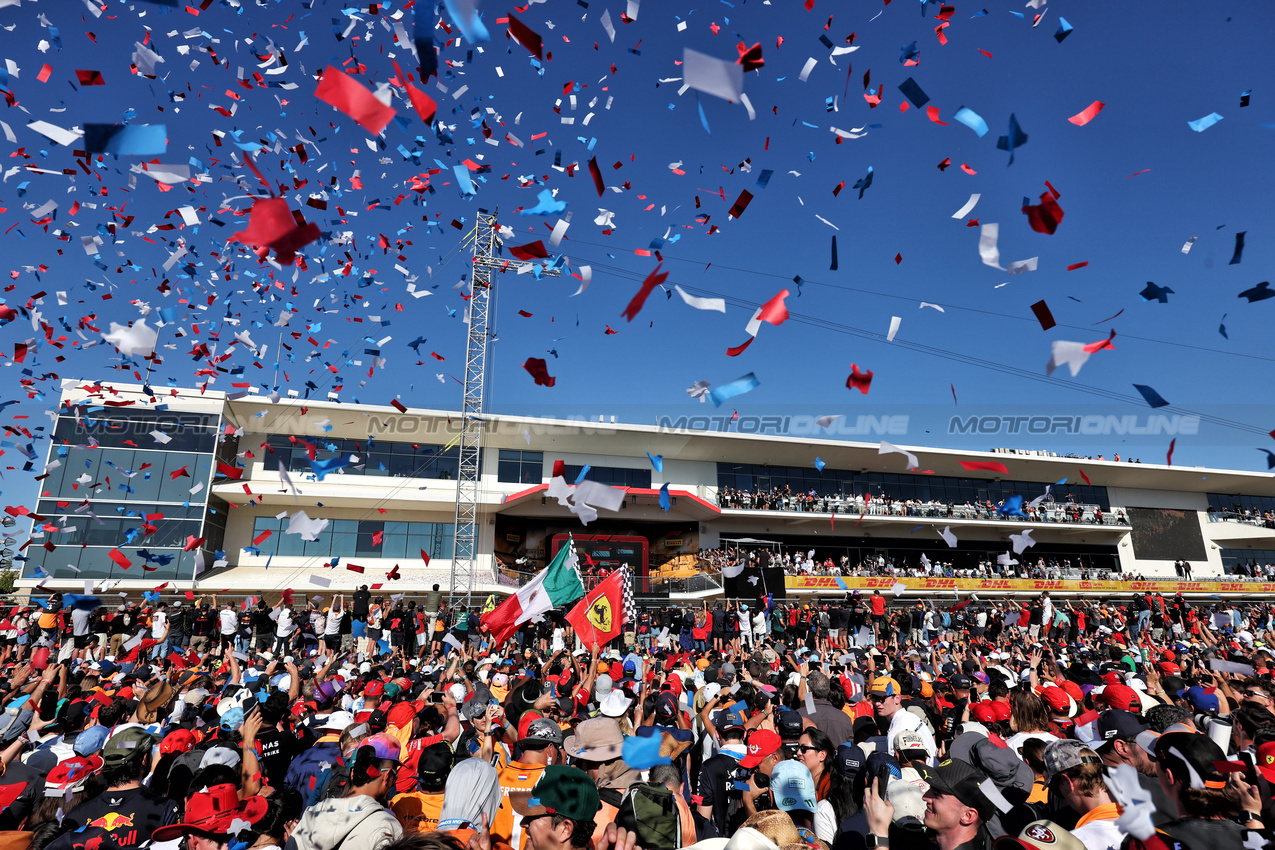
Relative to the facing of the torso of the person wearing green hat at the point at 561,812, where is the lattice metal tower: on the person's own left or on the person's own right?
on the person's own right

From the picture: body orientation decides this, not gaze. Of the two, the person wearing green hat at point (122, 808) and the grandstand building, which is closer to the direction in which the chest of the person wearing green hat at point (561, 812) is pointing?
the person wearing green hat

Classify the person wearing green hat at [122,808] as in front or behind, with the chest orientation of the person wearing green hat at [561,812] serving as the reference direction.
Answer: in front
